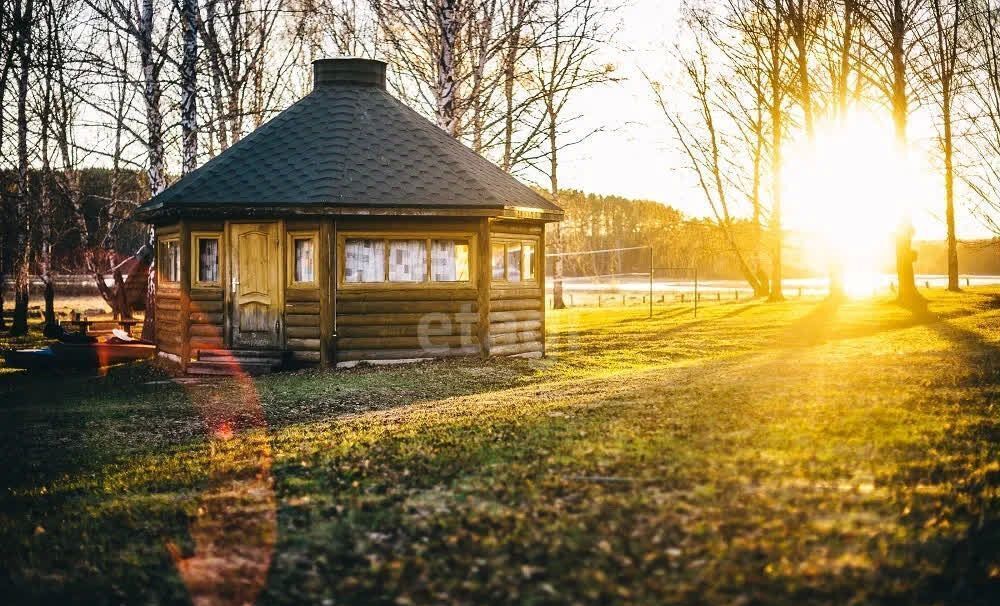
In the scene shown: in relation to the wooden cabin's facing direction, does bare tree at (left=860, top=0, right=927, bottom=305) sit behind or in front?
behind

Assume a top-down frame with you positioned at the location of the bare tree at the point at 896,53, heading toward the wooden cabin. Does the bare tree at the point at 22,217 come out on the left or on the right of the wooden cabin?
right

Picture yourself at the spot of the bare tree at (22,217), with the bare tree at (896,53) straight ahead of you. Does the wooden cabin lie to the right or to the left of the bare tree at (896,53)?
right

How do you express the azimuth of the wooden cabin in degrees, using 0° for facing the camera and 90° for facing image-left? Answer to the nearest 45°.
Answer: approximately 45°

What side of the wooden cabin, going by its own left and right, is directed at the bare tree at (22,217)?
right

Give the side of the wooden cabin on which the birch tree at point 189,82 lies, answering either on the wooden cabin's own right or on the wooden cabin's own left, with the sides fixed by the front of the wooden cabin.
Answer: on the wooden cabin's own right
